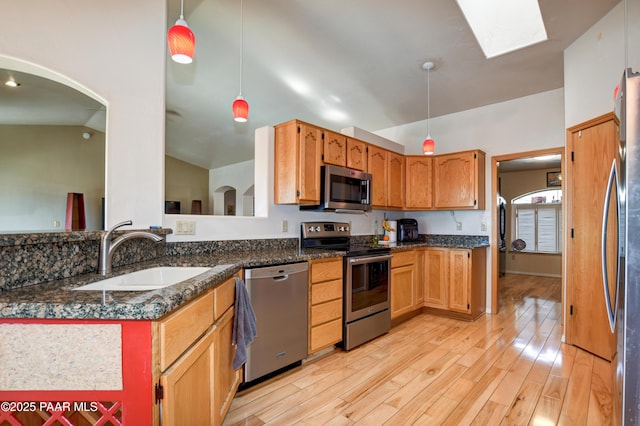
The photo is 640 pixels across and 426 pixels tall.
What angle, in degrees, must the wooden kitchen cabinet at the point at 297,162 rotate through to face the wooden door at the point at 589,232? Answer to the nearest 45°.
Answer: approximately 45° to its left

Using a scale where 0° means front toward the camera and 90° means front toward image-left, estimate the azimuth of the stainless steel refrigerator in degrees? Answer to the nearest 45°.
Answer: approximately 90°

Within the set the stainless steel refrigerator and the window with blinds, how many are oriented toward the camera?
1

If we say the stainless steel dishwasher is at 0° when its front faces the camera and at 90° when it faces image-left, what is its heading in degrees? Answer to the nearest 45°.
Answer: approximately 315°

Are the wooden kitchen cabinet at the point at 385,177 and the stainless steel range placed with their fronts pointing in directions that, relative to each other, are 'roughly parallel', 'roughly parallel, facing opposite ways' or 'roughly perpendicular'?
roughly parallel

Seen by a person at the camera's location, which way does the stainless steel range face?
facing the viewer and to the right of the viewer

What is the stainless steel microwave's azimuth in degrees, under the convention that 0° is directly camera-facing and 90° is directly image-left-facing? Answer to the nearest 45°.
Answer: approximately 315°

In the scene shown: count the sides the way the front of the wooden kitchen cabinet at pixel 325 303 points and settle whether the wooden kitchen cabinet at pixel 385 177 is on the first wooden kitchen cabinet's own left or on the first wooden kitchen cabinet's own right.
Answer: on the first wooden kitchen cabinet's own left

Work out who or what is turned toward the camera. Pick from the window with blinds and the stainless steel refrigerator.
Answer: the window with blinds

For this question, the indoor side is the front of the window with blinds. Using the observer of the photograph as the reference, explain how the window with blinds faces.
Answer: facing the viewer
